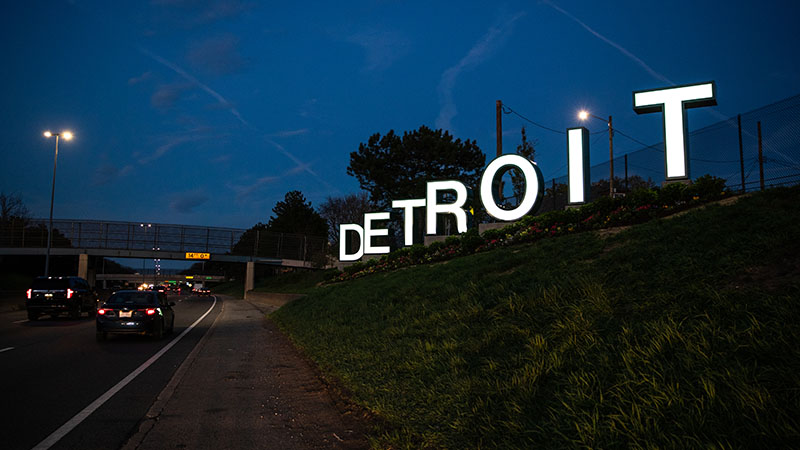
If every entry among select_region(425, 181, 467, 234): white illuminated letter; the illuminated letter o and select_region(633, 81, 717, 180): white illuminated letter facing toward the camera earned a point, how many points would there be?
3

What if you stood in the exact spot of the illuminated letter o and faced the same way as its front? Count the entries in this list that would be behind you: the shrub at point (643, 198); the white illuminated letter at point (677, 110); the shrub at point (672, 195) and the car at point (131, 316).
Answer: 0

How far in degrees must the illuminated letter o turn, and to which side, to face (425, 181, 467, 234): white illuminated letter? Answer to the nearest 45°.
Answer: approximately 135° to its right

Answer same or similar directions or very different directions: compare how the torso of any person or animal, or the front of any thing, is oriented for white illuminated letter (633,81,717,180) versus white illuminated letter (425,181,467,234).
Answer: same or similar directions

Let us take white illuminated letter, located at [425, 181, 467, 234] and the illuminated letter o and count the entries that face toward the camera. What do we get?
2

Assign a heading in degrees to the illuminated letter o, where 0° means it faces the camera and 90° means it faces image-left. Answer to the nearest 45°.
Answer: approximately 0°

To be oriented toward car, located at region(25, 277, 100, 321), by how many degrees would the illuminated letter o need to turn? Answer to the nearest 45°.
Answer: approximately 90° to its right

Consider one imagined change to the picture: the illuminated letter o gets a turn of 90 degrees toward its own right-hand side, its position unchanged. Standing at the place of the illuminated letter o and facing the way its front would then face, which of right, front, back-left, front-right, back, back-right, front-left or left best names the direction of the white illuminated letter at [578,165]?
back-left

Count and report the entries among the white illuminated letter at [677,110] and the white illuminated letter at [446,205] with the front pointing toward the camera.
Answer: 2

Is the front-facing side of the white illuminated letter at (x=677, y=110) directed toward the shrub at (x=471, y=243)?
no

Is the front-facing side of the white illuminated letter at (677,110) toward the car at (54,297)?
no

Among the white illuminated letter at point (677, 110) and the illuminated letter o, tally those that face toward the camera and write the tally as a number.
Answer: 2

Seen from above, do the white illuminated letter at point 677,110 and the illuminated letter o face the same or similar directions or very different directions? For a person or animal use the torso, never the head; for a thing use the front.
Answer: same or similar directions

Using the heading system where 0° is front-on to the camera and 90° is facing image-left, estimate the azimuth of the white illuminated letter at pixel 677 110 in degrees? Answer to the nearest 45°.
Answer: approximately 0°
